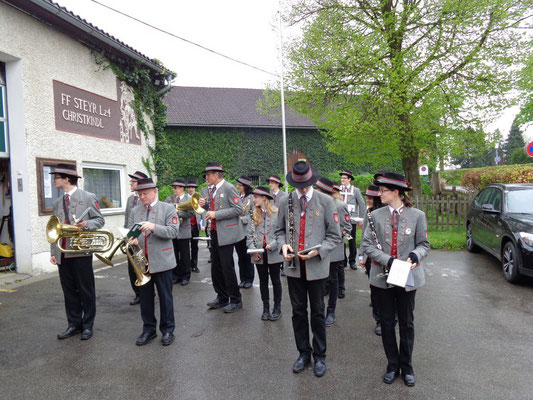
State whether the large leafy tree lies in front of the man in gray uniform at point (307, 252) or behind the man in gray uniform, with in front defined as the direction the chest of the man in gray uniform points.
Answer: behind

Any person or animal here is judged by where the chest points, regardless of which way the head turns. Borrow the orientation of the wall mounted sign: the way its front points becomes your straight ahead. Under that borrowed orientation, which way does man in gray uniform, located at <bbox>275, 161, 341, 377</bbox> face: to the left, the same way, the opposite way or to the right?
to the right

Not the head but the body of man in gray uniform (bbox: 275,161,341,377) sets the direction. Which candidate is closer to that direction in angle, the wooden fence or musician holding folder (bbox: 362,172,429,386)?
the musician holding folder

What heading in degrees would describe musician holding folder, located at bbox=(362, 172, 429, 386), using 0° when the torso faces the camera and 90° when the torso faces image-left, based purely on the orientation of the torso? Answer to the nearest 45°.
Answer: approximately 0°

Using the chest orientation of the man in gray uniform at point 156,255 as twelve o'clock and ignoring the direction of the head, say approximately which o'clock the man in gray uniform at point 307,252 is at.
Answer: the man in gray uniform at point 307,252 is roughly at 9 o'clock from the man in gray uniform at point 156,255.

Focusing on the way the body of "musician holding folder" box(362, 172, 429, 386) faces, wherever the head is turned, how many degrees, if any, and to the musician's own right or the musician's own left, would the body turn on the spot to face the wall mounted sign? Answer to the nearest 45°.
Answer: approximately 135° to the musician's own right

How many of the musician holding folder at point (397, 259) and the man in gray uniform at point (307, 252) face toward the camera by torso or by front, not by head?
2

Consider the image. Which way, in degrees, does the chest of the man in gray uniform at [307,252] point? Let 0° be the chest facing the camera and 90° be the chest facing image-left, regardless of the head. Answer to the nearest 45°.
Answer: approximately 0°

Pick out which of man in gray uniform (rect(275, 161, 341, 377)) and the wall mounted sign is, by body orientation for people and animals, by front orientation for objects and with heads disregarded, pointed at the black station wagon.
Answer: the wall mounted sign

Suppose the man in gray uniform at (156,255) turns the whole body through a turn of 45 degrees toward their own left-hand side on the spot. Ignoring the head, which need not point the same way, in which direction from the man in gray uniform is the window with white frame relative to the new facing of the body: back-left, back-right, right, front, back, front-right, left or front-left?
back

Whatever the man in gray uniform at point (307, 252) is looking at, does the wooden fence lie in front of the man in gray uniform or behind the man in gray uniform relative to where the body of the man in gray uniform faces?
behind
